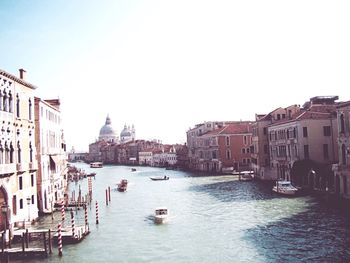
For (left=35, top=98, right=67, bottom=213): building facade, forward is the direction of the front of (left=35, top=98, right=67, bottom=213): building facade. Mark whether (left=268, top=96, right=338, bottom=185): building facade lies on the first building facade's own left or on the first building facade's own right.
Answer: on the first building facade's own left

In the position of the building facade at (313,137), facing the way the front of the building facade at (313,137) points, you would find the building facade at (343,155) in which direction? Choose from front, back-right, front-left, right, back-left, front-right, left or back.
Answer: front-left

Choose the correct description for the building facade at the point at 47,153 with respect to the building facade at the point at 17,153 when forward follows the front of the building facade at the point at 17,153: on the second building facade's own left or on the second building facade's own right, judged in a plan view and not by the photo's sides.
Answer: on the second building facade's own left

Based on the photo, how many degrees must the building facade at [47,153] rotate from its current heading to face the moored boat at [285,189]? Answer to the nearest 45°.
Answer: approximately 45° to its left

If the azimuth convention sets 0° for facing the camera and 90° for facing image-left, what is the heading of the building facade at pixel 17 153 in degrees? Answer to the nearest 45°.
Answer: approximately 315°

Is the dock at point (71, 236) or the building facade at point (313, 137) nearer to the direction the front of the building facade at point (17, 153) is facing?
the dock

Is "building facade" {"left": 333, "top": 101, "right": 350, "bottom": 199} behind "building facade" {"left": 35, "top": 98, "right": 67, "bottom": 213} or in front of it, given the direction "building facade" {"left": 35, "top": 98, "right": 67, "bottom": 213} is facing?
in front

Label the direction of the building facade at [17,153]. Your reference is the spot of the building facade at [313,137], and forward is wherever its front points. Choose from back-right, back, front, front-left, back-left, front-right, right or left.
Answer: front

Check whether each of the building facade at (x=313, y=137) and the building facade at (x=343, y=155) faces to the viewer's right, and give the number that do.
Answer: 0

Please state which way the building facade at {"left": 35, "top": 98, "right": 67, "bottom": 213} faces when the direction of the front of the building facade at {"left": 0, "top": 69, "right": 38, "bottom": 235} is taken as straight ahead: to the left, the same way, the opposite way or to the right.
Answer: the same way

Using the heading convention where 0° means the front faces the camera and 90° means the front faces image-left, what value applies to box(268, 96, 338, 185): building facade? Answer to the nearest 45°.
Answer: approximately 45°

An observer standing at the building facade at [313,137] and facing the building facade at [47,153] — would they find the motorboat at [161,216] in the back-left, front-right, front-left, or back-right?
front-left

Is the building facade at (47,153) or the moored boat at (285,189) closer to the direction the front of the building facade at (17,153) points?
the moored boat

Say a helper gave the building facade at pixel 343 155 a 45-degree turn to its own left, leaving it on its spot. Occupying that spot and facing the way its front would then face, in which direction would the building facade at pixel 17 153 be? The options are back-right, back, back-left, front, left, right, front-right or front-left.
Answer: front-right

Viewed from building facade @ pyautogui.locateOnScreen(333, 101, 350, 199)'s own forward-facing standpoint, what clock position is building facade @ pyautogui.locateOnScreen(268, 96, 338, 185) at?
building facade @ pyautogui.locateOnScreen(268, 96, 338, 185) is roughly at 4 o'clock from building facade @ pyautogui.locateOnScreen(333, 101, 350, 199).

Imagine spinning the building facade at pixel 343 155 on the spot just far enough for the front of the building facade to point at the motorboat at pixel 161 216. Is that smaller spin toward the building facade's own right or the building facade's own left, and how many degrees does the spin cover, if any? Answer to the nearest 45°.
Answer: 0° — it already faces it

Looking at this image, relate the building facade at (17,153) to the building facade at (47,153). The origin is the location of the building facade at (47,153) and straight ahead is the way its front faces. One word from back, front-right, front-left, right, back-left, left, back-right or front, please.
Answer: front-right

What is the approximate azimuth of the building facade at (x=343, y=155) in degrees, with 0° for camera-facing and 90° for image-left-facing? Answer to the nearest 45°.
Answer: approximately 45°

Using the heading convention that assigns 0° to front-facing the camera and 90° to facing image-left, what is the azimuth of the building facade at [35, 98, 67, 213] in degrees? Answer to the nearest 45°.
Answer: approximately 315°

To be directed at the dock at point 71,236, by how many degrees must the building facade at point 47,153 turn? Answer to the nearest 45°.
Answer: approximately 45° to its right

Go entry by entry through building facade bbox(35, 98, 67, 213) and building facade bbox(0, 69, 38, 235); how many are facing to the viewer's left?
0
